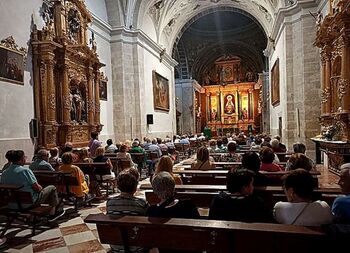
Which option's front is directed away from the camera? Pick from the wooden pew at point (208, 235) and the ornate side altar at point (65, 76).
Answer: the wooden pew

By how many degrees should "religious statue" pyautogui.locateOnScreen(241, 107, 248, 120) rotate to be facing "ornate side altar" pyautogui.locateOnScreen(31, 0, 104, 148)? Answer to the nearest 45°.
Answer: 0° — it already faces it

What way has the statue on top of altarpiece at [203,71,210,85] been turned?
toward the camera

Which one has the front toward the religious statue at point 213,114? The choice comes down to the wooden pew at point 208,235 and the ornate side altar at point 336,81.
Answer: the wooden pew

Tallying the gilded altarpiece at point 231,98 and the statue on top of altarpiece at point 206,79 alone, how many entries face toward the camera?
2

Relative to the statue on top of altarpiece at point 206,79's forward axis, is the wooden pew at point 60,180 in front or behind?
in front

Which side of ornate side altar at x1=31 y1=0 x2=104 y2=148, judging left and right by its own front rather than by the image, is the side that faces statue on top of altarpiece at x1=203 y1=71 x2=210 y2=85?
left

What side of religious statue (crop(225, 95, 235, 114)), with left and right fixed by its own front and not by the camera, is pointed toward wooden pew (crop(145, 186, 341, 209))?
front

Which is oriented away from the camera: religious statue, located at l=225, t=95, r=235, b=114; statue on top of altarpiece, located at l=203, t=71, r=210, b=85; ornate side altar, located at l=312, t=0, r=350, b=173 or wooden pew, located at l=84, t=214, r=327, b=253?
the wooden pew

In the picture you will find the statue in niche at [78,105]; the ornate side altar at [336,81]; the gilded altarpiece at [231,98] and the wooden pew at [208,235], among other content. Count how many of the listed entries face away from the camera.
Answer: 1

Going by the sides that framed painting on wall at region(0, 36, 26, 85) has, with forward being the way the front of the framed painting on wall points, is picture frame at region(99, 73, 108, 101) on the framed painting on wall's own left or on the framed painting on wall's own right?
on the framed painting on wall's own left

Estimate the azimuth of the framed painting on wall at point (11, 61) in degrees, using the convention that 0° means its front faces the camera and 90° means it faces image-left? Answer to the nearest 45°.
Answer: approximately 315°

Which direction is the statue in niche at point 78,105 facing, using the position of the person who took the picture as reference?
facing the viewer and to the right of the viewer

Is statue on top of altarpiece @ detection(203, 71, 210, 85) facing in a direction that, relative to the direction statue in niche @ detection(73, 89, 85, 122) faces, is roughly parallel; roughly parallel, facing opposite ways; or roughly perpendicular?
roughly perpendicular

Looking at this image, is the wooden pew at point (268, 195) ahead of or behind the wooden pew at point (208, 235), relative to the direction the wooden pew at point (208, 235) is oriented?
ahead

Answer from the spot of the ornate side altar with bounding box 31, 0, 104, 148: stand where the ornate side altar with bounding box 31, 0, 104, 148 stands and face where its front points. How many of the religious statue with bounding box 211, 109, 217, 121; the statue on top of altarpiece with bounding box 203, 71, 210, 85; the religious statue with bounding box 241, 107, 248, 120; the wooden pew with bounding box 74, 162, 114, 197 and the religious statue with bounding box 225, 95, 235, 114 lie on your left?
4

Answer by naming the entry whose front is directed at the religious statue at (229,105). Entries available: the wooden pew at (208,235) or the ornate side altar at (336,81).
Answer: the wooden pew

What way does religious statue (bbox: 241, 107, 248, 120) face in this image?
toward the camera

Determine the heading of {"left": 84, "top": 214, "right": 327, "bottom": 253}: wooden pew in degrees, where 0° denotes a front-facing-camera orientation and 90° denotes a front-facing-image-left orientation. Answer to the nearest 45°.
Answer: approximately 180°

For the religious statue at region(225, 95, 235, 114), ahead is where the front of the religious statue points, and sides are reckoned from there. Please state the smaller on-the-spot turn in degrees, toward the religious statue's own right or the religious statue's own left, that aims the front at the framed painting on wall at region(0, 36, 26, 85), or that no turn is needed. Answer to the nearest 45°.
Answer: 0° — it already faces it
